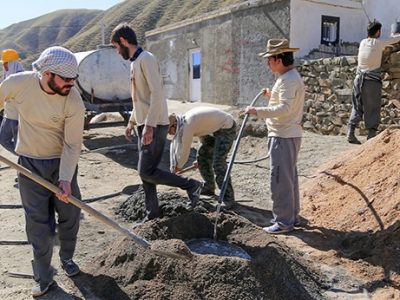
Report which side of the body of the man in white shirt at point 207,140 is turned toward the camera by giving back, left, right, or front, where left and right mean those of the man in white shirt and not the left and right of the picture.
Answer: left

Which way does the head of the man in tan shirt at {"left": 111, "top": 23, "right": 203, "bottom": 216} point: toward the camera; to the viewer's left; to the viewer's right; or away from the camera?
to the viewer's left

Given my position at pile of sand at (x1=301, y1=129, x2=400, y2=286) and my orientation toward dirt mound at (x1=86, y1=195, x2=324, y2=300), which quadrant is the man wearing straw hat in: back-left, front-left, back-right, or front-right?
front-right

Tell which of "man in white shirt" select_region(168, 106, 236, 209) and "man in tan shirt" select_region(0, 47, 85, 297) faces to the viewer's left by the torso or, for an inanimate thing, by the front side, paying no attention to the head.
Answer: the man in white shirt

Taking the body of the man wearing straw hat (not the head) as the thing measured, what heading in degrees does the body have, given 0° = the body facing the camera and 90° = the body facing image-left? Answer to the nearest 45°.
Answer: approximately 90°

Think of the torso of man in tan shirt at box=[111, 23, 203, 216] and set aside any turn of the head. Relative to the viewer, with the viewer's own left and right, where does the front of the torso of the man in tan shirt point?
facing to the left of the viewer

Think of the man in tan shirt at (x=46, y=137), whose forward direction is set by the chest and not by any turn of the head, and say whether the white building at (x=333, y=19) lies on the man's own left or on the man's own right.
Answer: on the man's own left

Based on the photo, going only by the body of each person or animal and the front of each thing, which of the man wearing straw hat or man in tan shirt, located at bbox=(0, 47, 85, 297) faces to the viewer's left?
the man wearing straw hat

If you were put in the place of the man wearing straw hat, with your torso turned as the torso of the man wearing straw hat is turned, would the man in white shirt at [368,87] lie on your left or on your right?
on your right

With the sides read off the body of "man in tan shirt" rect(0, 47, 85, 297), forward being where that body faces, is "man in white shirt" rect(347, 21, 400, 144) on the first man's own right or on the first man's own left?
on the first man's own left

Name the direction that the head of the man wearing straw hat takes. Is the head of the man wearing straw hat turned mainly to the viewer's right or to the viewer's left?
to the viewer's left
